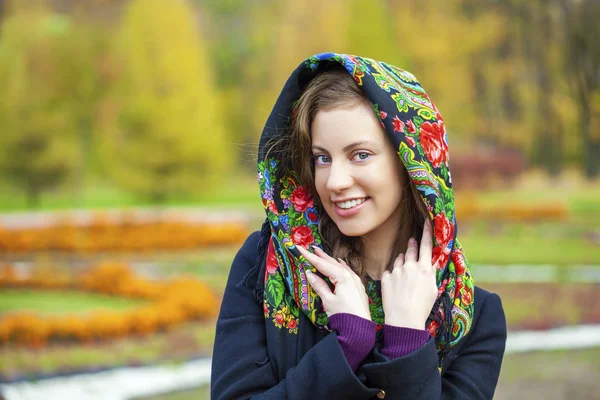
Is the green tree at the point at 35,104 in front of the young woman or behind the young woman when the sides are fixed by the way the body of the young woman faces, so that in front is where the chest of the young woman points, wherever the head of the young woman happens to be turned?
behind

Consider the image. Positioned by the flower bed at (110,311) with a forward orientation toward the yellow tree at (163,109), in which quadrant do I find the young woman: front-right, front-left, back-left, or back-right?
back-right

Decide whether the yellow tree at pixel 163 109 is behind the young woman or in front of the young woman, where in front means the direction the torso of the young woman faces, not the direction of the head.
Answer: behind

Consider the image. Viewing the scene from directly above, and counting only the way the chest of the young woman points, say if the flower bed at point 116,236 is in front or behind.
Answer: behind

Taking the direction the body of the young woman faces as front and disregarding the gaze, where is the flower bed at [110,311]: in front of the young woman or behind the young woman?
behind

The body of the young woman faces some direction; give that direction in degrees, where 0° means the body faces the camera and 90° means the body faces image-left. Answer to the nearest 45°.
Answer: approximately 0°
